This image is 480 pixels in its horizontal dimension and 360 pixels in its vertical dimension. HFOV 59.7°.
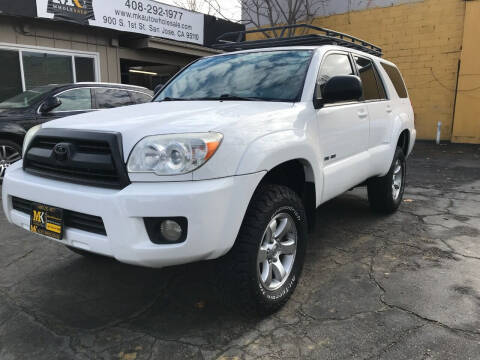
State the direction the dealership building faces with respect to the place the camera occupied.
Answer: facing the viewer and to the right of the viewer

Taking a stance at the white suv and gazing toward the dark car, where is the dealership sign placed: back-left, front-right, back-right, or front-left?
front-right

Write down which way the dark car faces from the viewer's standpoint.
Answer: facing the viewer and to the left of the viewer

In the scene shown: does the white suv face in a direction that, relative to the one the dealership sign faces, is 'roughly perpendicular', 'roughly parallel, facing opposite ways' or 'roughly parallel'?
roughly perpendicular

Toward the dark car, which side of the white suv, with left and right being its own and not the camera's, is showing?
right

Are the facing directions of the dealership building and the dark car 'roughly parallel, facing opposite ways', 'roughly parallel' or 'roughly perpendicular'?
roughly perpendicular

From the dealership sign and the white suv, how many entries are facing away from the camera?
0

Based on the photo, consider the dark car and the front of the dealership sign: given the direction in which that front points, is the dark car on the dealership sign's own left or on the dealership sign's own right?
on the dealership sign's own right

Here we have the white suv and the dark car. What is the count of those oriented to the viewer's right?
0

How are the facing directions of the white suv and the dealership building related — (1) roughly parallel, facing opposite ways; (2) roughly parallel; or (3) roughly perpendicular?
roughly perpendicular

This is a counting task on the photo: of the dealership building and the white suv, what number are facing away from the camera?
0

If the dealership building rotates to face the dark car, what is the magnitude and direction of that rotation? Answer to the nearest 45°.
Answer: approximately 45° to its right

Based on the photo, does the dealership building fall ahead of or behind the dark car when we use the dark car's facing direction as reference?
behind
